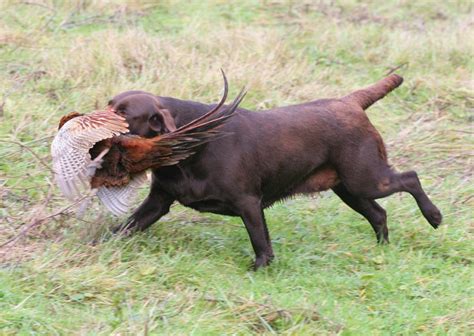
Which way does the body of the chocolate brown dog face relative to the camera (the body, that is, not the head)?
to the viewer's left
